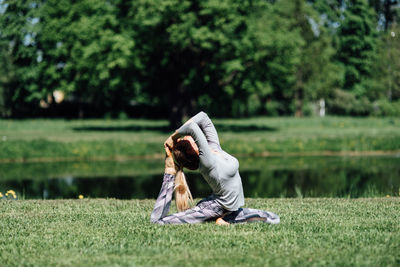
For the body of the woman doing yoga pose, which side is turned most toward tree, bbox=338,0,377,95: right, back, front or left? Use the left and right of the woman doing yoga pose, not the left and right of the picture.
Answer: left

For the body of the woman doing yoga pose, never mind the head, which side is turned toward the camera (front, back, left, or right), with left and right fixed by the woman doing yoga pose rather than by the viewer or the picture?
right

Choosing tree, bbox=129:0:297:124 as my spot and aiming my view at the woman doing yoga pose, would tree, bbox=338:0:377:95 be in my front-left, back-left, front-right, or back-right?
back-left

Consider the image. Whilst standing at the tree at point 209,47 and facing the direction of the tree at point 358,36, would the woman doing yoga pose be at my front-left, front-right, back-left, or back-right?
back-right

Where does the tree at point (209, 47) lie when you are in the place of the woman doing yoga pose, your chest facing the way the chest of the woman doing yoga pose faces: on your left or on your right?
on your left
